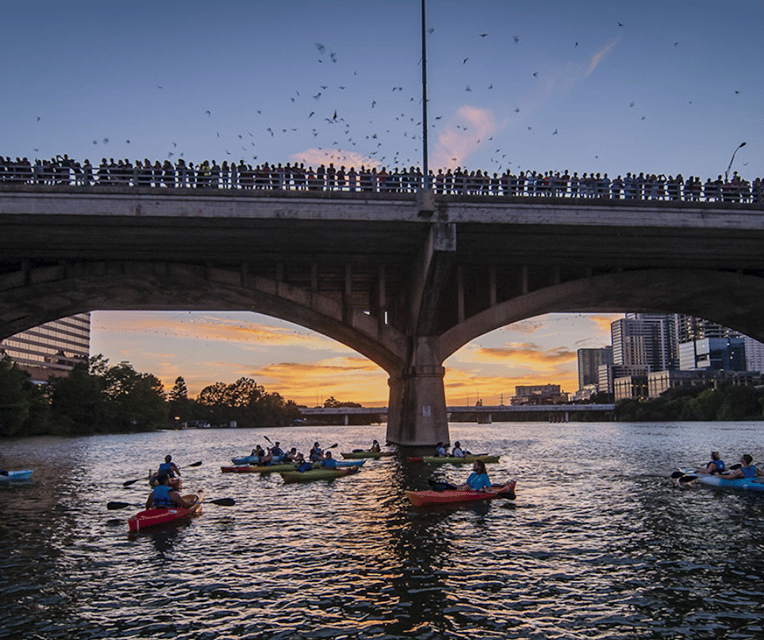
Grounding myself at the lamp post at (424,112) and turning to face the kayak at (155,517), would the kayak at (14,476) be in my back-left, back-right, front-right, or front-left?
front-right

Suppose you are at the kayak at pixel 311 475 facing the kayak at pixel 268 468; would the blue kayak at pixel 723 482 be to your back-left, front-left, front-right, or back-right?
back-right

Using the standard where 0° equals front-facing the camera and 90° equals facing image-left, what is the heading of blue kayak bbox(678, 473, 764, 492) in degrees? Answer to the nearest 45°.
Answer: approximately 90°

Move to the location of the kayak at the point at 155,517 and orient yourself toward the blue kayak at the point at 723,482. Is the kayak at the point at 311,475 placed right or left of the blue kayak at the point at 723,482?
left
